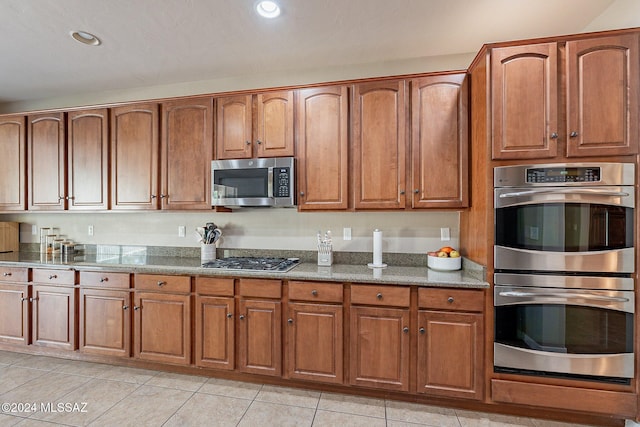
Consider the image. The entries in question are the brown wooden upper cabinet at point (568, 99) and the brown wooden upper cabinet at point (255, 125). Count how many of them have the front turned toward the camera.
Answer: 2

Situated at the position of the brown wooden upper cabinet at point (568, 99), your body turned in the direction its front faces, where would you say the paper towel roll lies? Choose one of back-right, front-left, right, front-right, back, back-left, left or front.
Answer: right

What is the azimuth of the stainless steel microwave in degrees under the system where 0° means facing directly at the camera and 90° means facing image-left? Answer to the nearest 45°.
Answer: approximately 0°

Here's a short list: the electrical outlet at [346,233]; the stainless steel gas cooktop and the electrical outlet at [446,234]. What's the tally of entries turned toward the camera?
3

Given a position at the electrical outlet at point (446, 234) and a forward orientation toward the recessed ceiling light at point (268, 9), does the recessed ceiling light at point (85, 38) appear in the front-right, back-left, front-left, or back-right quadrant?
front-right

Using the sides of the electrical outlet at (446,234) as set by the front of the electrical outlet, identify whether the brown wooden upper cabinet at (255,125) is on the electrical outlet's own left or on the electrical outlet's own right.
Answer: on the electrical outlet's own right

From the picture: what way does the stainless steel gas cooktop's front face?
toward the camera

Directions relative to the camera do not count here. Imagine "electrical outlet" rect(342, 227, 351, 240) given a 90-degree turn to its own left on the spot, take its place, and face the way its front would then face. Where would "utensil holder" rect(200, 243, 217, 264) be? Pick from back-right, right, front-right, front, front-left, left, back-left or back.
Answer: back

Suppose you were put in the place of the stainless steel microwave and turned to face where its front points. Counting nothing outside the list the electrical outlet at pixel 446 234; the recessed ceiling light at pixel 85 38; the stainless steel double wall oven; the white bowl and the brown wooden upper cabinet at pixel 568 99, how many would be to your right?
1

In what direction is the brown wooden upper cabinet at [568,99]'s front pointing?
toward the camera

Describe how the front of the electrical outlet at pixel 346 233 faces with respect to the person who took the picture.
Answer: facing the viewer

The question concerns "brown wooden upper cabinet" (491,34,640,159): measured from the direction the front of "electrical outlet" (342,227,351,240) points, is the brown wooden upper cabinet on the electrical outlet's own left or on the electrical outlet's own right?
on the electrical outlet's own left
